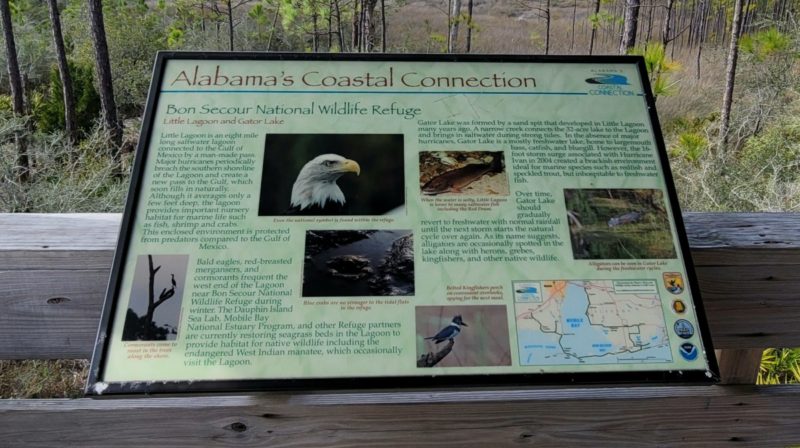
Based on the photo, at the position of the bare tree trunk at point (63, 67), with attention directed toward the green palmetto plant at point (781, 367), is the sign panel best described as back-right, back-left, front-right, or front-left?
front-right

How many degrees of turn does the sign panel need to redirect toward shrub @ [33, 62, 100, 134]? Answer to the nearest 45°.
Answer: approximately 135° to its right

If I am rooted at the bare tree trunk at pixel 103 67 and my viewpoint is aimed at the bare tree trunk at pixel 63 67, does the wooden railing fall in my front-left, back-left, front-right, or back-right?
back-left

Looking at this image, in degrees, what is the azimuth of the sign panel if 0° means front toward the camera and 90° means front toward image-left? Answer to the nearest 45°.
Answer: approximately 0°

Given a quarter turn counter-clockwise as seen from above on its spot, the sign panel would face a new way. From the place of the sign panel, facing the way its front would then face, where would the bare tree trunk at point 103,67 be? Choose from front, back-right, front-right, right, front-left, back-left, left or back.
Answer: back-left

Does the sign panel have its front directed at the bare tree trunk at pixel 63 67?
no

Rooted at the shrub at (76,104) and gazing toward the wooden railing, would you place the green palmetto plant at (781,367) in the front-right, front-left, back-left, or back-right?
front-left

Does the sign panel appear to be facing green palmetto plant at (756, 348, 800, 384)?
no
